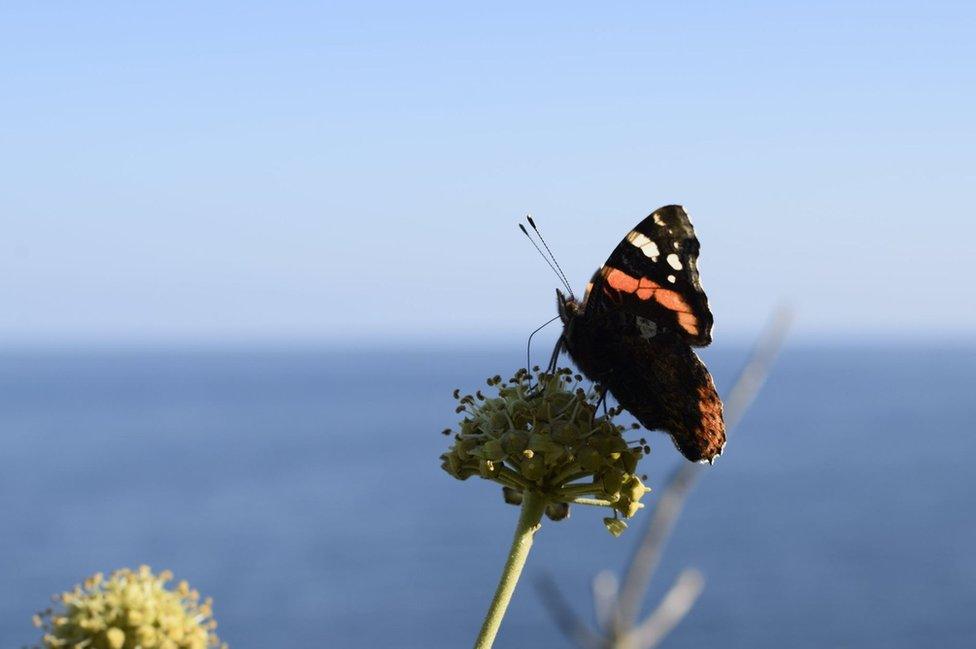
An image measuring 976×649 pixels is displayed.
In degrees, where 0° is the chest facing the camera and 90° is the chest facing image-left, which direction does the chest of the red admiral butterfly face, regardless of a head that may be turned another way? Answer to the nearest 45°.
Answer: approximately 90°
